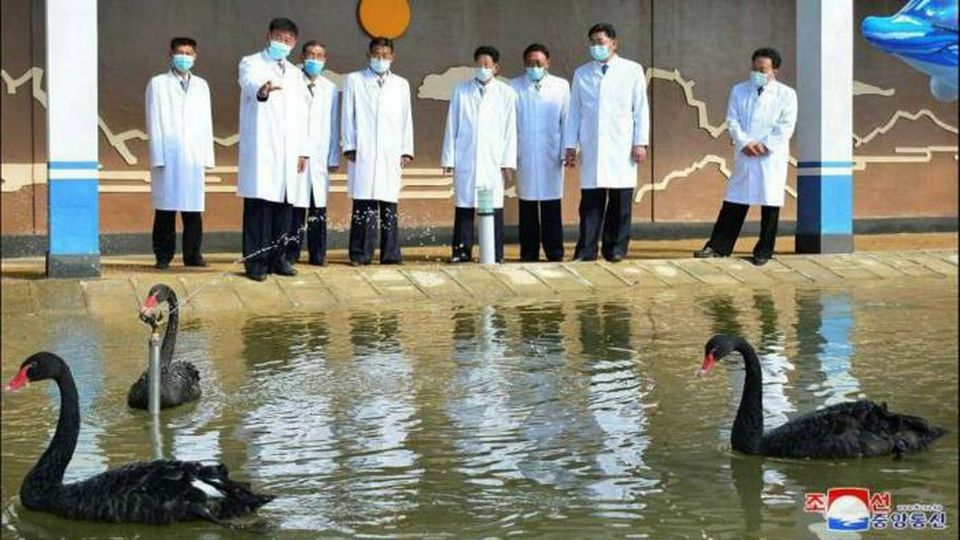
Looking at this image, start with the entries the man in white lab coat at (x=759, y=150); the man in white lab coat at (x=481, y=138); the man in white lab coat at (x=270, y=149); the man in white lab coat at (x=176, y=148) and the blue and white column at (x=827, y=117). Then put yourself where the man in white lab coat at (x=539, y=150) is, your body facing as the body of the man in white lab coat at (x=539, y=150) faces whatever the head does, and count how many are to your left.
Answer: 2

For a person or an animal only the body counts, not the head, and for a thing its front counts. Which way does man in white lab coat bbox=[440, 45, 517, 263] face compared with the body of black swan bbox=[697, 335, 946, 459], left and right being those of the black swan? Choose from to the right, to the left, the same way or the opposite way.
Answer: to the left

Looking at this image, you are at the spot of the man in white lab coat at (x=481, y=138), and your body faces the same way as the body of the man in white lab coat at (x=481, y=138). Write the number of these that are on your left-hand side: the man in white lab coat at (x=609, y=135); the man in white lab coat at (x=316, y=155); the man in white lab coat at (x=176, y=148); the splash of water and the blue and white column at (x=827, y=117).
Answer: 2

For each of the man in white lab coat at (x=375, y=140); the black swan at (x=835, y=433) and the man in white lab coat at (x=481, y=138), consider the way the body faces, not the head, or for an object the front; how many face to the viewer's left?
1

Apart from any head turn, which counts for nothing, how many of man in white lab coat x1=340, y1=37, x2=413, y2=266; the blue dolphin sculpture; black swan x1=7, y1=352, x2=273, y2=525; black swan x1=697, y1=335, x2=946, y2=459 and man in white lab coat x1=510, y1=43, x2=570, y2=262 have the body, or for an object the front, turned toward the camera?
2

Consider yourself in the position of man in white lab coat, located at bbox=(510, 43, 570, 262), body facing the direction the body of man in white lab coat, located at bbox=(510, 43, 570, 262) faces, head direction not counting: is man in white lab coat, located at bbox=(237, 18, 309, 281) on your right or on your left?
on your right

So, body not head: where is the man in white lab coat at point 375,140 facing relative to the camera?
toward the camera

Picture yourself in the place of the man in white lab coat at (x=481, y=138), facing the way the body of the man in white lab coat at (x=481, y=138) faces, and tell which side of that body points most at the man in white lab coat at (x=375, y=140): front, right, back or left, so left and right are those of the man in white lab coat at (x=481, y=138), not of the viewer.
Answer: right

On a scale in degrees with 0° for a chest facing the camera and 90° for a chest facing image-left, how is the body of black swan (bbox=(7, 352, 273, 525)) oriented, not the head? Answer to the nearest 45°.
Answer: approximately 90°

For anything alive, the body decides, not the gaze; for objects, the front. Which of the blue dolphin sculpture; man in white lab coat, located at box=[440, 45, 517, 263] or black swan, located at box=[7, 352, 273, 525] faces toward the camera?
the man in white lab coat

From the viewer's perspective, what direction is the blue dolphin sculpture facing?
to the viewer's left

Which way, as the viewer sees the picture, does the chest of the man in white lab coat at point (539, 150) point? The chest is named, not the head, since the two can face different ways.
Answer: toward the camera
